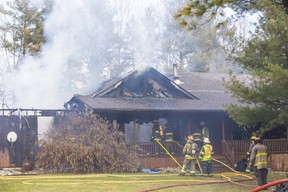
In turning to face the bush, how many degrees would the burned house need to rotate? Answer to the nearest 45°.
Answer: approximately 45° to its right

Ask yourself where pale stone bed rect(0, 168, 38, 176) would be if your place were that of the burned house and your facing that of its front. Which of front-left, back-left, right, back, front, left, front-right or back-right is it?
front-right

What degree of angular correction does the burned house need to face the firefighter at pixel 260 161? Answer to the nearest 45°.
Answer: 0° — it already faces them

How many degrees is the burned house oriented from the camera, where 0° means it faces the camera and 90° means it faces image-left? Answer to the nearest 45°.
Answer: approximately 0°

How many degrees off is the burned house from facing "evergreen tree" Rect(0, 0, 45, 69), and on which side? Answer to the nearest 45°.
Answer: approximately 135° to its right

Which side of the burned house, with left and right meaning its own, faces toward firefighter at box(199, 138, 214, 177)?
front
